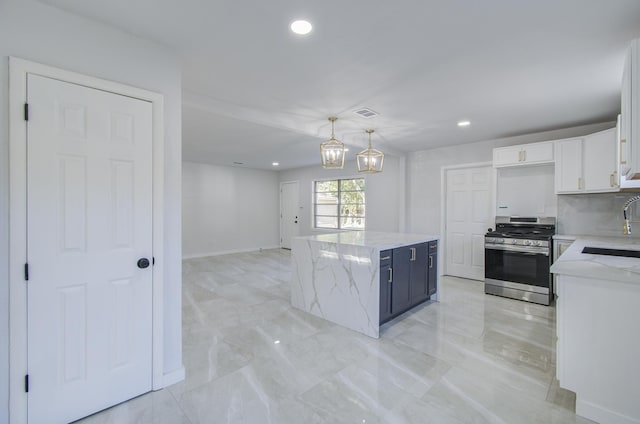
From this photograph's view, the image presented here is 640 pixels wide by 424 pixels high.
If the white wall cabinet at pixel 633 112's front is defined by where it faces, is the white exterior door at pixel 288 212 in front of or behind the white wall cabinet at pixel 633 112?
in front

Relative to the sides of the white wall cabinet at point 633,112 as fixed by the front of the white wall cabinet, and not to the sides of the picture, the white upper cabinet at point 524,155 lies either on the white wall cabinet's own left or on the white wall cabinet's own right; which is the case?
on the white wall cabinet's own right

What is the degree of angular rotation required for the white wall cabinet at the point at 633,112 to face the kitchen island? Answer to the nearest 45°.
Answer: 0° — it already faces it

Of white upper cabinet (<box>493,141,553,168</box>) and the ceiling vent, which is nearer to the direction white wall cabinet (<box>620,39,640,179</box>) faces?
the ceiling vent

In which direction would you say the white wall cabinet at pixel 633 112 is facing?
to the viewer's left

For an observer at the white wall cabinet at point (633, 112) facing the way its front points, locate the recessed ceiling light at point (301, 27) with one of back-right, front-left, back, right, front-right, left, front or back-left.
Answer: front-left

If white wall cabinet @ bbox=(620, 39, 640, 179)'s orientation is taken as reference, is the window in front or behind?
in front

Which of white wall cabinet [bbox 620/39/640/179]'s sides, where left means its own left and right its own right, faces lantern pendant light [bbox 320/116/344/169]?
front

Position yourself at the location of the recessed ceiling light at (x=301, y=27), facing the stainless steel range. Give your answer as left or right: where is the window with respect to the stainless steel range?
left

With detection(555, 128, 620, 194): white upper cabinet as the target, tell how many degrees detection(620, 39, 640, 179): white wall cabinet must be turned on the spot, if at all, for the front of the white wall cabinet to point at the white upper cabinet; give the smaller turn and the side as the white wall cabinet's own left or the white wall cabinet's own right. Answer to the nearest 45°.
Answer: approximately 90° to the white wall cabinet's own right

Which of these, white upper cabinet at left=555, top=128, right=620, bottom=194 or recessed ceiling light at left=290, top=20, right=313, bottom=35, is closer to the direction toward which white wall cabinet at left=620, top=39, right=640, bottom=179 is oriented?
the recessed ceiling light

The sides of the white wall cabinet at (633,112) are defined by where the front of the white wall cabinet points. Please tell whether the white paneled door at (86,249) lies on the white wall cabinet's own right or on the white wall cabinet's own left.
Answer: on the white wall cabinet's own left

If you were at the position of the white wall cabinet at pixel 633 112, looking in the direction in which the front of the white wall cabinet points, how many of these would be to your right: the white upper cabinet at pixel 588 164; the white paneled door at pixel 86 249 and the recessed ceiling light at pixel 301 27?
1
